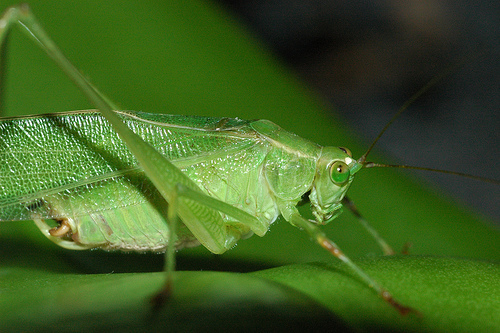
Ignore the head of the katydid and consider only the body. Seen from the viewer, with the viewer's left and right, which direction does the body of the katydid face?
facing to the right of the viewer
